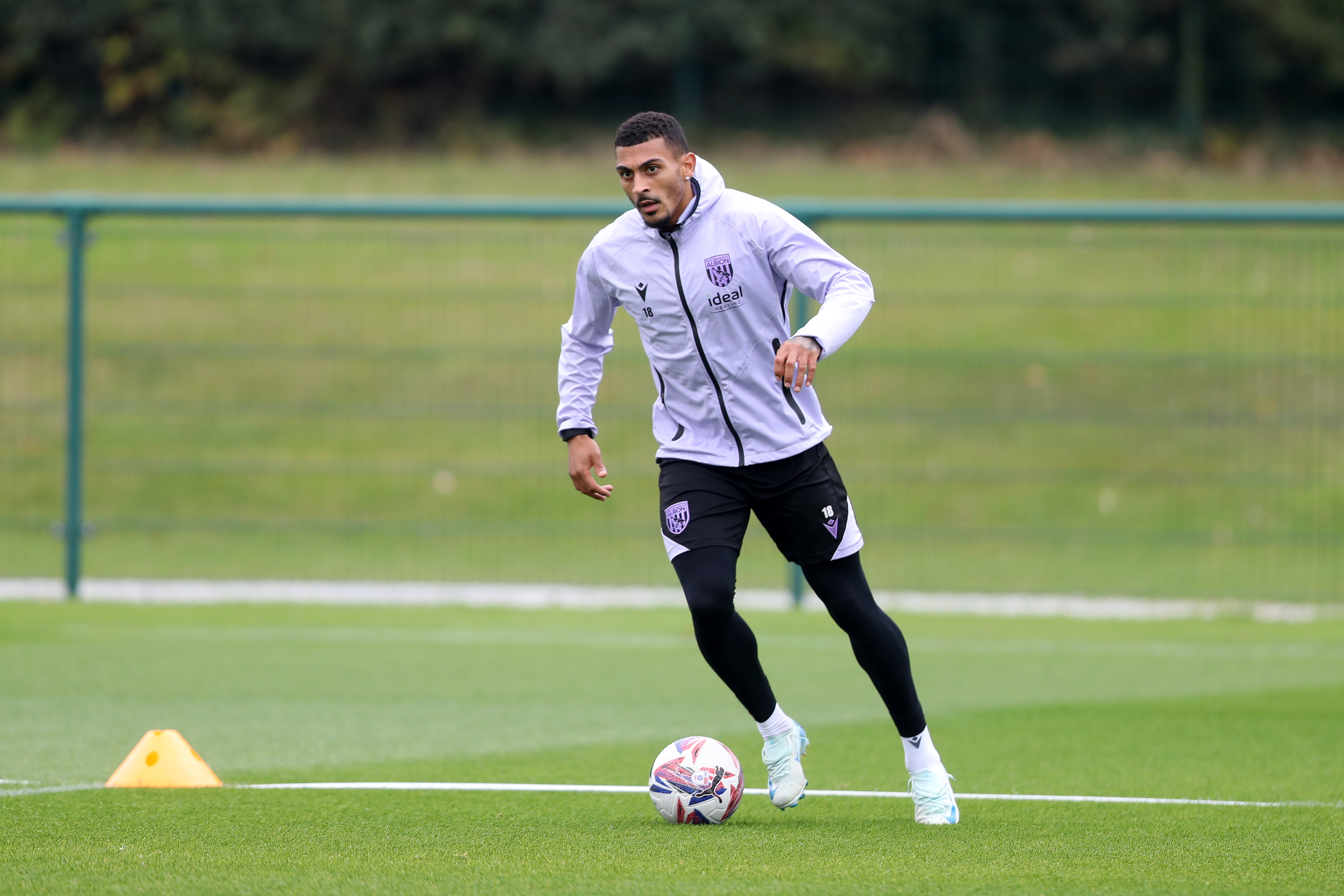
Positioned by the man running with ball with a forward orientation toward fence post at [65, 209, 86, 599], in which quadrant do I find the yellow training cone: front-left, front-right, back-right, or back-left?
front-left

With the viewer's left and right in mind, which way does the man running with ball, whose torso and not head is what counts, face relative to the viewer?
facing the viewer

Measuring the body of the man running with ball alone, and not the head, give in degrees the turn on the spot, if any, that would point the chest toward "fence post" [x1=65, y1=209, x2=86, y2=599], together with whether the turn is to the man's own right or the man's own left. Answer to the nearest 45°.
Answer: approximately 135° to the man's own right

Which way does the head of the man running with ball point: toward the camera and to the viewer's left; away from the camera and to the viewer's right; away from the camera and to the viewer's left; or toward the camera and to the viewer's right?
toward the camera and to the viewer's left

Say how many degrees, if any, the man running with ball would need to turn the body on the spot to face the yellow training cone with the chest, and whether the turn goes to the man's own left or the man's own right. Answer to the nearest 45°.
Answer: approximately 90° to the man's own right
